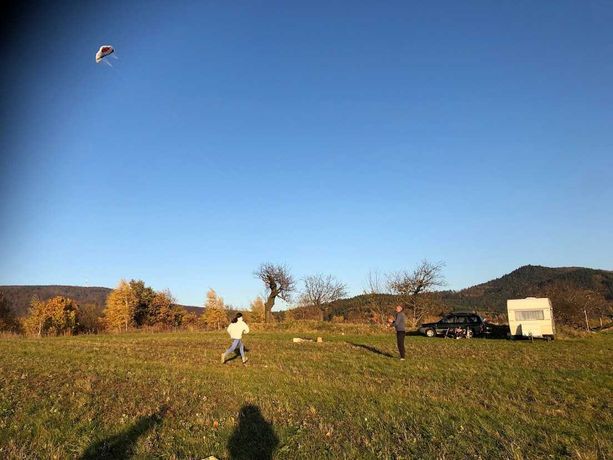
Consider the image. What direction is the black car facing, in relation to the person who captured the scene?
facing to the left of the viewer

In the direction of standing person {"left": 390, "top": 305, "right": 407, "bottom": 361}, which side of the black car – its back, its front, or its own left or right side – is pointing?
left

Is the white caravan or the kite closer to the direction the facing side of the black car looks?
the kite

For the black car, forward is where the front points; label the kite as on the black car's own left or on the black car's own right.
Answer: on the black car's own left

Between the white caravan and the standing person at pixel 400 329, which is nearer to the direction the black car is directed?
the standing person

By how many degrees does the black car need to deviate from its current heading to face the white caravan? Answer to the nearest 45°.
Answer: approximately 135° to its left
